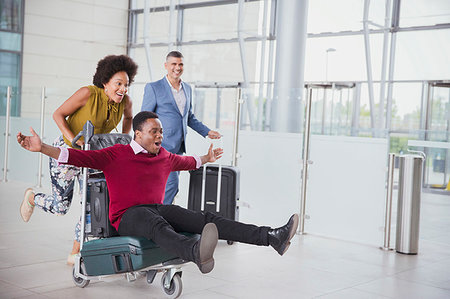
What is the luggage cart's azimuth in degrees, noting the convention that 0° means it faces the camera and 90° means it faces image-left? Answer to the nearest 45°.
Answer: approximately 315°

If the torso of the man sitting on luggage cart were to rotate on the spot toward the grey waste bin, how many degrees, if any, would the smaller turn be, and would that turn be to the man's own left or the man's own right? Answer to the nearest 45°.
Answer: approximately 90° to the man's own left

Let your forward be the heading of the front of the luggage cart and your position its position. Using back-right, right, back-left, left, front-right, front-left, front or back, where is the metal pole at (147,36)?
back-left

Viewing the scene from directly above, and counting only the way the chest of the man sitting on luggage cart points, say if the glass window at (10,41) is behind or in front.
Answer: behind

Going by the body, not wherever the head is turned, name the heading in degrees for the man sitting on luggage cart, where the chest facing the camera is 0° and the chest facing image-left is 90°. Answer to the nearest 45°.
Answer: approximately 315°

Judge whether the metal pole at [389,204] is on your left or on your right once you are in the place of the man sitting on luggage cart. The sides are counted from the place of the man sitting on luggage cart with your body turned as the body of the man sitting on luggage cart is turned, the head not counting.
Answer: on your left

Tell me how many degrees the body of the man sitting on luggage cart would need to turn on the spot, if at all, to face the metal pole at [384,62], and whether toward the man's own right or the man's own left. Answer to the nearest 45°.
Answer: approximately 90° to the man's own left

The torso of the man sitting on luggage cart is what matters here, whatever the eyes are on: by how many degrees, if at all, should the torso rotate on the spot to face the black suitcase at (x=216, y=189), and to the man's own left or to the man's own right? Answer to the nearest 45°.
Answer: approximately 135° to the man's own left

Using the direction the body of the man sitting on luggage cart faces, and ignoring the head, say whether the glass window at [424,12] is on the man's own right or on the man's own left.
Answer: on the man's own left

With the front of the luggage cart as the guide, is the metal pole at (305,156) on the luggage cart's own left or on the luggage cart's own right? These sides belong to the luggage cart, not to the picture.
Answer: on the luggage cart's own left

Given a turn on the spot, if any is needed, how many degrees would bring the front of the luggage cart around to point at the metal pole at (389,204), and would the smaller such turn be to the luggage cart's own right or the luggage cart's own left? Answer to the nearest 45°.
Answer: approximately 90° to the luggage cart's own left

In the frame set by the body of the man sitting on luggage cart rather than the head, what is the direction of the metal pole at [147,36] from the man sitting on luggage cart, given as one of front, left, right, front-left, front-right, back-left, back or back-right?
back-left
